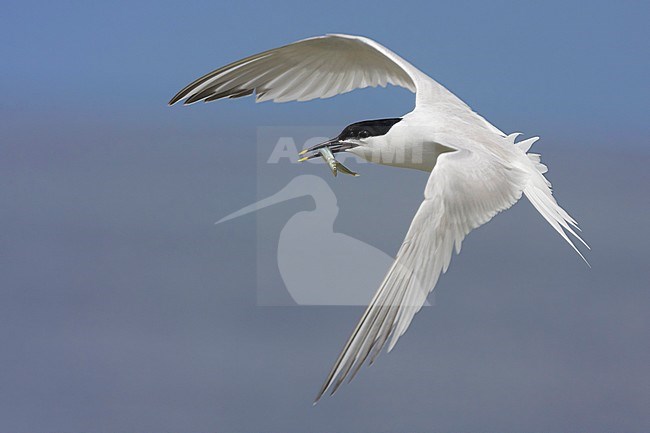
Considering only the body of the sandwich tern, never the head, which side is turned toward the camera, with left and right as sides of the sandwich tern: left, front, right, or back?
left
